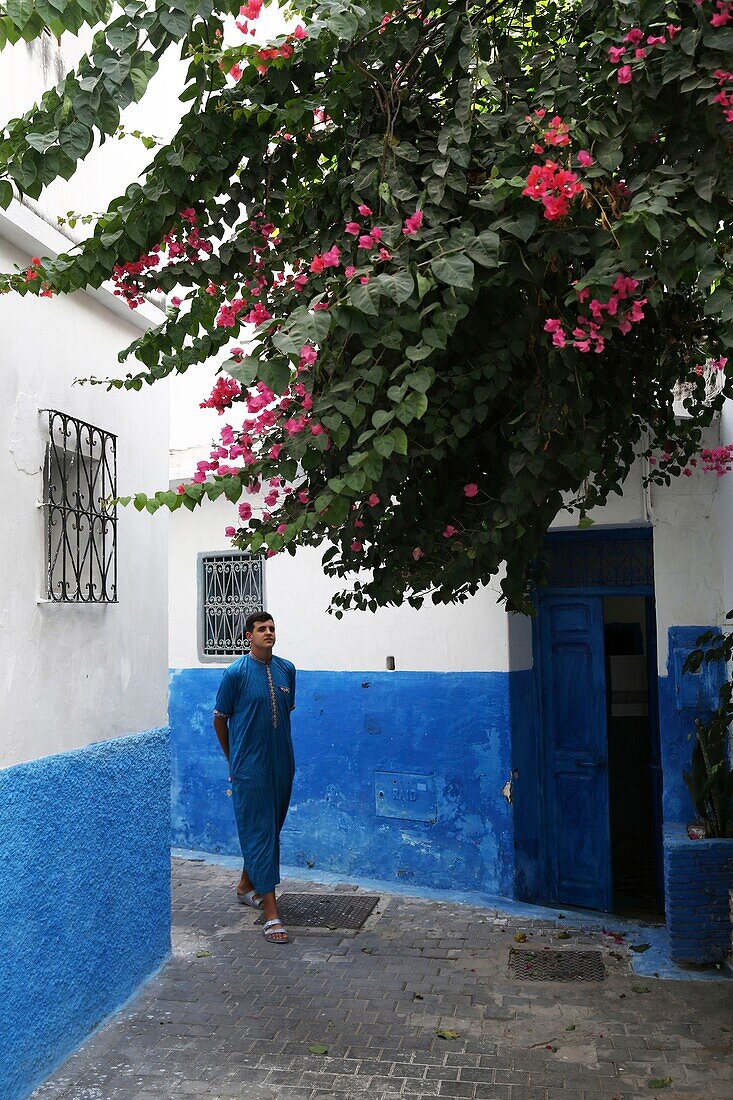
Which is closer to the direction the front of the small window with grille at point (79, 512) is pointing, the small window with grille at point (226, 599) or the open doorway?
the open doorway

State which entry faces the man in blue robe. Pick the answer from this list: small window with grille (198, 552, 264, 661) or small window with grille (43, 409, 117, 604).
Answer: small window with grille (198, 552, 264, 661)

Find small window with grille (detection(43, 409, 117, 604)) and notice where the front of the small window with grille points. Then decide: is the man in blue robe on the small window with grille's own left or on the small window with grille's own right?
on the small window with grille's own left

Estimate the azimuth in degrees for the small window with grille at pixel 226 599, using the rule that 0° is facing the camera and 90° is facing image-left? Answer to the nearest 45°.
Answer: approximately 0°

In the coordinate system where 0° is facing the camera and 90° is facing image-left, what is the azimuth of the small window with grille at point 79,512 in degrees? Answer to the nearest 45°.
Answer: approximately 315°

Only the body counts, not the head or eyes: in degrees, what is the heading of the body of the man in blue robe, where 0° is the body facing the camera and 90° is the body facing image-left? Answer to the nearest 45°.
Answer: approximately 315°

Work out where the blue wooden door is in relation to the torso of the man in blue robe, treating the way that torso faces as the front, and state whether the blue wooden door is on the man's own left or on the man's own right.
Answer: on the man's own left
